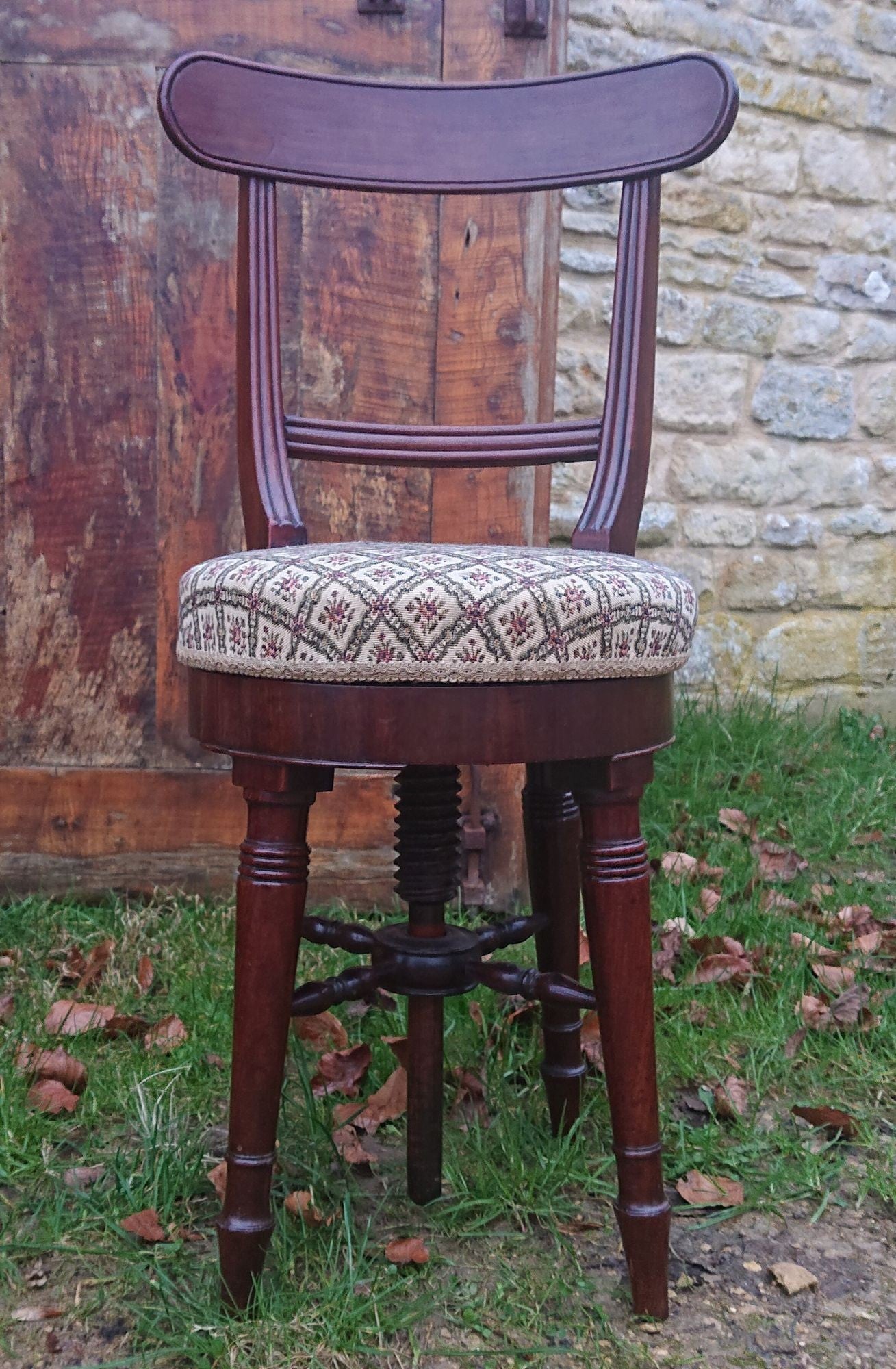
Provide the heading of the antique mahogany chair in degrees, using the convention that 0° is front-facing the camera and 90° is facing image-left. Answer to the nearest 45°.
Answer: approximately 0°

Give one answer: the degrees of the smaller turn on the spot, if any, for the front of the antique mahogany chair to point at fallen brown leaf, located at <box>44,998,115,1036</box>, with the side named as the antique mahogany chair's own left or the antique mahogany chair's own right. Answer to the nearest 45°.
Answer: approximately 135° to the antique mahogany chair's own right

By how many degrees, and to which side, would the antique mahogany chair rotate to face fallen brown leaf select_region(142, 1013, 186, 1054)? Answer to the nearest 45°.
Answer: approximately 135° to its right
